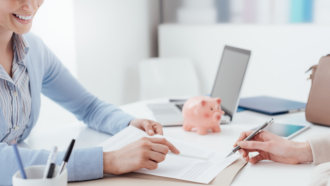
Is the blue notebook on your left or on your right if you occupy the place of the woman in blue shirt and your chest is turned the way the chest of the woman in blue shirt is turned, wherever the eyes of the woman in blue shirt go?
on your left
